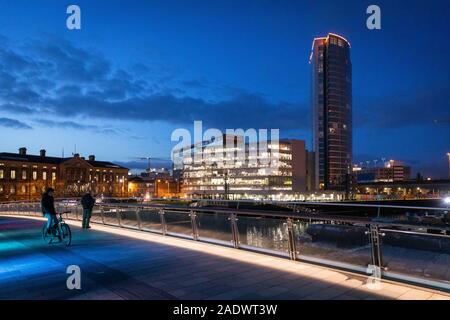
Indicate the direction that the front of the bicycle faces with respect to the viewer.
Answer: facing the viewer and to the right of the viewer
